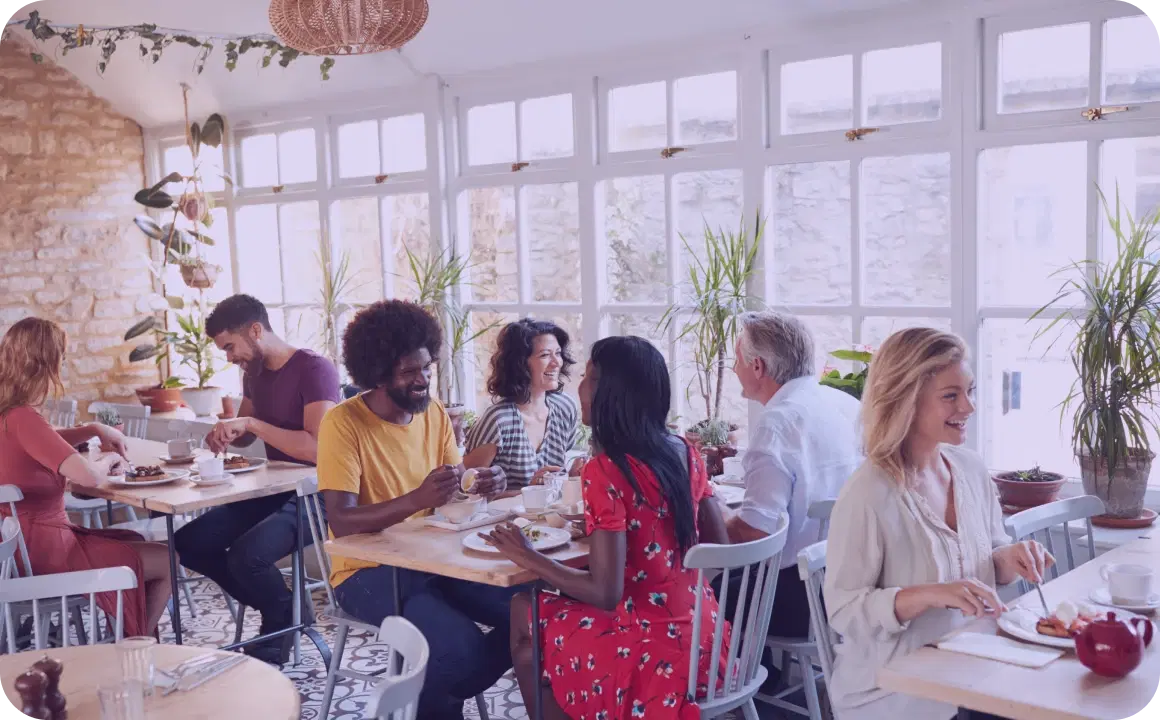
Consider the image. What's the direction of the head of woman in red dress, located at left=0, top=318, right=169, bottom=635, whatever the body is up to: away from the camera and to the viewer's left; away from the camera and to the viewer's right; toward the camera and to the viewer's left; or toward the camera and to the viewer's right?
away from the camera and to the viewer's right

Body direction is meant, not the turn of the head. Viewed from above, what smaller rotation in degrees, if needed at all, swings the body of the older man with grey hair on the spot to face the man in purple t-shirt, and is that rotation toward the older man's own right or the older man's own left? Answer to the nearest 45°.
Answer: approximately 45° to the older man's own left

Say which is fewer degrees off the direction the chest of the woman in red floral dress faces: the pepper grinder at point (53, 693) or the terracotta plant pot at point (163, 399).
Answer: the terracotta plant pot

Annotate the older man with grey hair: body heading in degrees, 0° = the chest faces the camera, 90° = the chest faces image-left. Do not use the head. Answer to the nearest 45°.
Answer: approximately 135°

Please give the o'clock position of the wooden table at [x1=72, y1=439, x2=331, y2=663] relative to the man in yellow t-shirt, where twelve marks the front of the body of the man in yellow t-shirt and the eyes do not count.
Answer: The wooden table is roughly at 6 o'clock from the man in yellow t-shirt.

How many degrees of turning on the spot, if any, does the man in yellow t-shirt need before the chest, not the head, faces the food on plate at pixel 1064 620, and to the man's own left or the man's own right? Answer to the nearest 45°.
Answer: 0° — they already face it

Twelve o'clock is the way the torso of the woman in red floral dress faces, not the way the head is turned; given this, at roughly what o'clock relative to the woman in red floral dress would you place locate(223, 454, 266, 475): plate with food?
The plate with food is roughly at 12 o'clock from the woman in red floral dress.

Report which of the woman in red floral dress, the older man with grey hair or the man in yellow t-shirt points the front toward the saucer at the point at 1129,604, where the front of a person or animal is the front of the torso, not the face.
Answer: the man in yellow t-shirt

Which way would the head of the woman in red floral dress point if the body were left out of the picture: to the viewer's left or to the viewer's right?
to the viewer's left

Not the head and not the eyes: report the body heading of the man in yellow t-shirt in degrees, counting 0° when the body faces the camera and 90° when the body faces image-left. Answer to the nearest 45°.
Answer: approximately 315°

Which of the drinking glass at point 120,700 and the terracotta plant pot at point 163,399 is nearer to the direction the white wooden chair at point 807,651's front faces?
the terracotta plant pot
